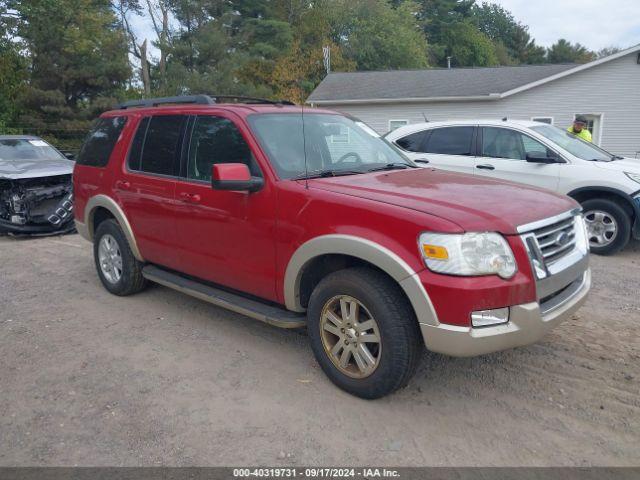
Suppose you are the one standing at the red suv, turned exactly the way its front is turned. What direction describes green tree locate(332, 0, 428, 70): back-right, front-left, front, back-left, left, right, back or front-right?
back-left

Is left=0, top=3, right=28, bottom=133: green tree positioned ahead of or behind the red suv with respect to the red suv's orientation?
behind

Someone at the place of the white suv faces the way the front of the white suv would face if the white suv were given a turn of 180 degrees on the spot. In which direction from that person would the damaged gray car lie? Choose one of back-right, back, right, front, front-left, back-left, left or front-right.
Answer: front-left

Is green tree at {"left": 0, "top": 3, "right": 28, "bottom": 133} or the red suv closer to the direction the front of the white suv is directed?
the red suv

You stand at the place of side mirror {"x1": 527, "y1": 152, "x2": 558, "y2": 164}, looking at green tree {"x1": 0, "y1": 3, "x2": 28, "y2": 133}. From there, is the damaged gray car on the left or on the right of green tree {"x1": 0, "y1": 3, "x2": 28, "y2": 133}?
left

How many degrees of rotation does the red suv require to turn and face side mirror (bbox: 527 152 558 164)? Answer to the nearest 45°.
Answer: approximately 90° to its left

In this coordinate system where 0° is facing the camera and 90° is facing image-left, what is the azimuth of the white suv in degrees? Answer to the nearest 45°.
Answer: approximately 315°

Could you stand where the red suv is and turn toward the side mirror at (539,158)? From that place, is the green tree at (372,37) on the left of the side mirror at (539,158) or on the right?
left

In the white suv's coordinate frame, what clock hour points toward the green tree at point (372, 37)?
The green tree is roughly at 7 o'clock from the white suv.
